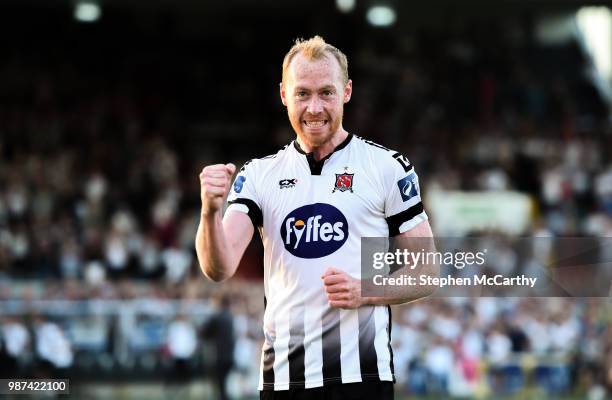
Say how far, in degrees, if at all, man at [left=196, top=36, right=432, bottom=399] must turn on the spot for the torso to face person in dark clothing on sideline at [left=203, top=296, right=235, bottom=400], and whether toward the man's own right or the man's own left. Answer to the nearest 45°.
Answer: approximately 180°

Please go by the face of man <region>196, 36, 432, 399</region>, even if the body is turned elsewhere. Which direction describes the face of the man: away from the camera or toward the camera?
toward the camera

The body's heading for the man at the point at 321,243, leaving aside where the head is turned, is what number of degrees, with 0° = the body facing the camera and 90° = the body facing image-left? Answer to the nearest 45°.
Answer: approximately 0°
